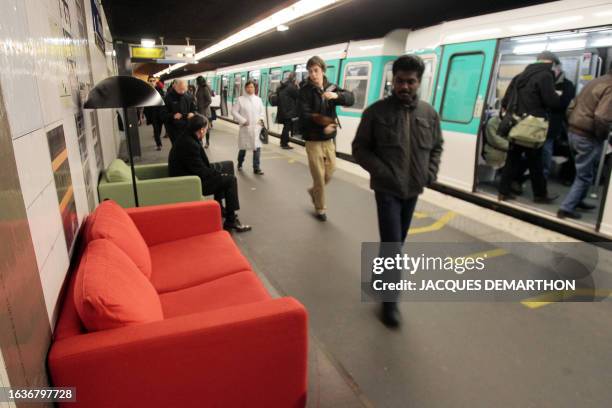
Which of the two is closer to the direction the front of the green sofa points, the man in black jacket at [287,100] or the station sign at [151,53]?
the man in black jacket

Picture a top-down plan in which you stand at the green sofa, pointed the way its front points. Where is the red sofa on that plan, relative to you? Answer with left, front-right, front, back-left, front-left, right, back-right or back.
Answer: right

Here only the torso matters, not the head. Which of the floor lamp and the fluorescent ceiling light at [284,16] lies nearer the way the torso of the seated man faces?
the fluorescent ceiling light

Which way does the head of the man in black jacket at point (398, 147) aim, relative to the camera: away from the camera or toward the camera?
toward the camera

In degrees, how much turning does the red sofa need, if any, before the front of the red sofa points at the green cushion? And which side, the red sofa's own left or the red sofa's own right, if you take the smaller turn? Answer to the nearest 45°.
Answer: approximately 90° to the red sofa's own left

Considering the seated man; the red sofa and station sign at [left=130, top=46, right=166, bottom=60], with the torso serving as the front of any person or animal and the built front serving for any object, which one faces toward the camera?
the station sign

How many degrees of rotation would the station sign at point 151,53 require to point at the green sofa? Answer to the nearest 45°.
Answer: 0° — it already faces it

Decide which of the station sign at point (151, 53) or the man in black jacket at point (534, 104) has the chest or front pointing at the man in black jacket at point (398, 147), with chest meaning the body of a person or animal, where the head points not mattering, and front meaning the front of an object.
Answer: the station sign

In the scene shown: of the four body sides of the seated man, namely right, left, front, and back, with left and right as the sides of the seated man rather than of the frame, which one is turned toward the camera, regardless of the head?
right

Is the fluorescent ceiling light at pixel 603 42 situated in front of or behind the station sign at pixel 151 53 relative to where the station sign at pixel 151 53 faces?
in front

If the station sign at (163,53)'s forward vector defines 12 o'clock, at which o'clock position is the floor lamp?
The floor lamp is roughly at 12 o'clock from the station sign.

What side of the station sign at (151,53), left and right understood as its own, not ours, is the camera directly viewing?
front

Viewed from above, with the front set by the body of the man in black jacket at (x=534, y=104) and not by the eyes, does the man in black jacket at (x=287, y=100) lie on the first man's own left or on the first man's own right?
on the first man's own left

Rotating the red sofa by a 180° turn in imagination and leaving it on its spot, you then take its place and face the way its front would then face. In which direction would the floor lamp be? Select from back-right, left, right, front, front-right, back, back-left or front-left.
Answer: right

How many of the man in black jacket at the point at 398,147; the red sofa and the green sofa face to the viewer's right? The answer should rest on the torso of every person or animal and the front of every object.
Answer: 2

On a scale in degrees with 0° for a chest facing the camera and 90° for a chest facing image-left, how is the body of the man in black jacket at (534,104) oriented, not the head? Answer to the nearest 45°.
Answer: approximately 225°

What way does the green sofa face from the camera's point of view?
to the viewer's right
